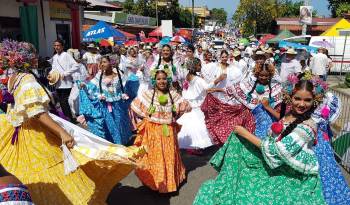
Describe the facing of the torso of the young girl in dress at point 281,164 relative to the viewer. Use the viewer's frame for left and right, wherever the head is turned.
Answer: facing the viewer and to the left of the viewer

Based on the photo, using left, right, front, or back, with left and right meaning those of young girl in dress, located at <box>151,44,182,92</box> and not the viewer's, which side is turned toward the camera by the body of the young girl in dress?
front

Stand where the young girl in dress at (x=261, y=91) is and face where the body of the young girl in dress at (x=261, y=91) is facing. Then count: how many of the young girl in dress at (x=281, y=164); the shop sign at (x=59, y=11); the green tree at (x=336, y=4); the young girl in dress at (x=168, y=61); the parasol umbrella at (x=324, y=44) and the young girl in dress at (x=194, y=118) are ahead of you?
1

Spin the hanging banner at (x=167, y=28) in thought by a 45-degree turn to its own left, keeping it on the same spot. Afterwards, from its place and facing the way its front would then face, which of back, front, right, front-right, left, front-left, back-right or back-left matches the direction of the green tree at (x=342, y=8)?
left

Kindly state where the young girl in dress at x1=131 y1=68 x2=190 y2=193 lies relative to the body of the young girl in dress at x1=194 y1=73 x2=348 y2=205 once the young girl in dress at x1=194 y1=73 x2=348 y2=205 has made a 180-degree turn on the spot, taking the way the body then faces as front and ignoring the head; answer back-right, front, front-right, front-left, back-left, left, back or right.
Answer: left

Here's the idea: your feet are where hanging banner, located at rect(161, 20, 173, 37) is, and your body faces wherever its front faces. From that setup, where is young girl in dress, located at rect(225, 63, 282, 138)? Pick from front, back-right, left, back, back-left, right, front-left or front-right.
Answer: front

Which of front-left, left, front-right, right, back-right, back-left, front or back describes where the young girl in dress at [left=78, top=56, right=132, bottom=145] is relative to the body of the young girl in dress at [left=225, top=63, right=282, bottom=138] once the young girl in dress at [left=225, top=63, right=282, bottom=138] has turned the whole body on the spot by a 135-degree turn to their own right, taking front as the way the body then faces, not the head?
front-left

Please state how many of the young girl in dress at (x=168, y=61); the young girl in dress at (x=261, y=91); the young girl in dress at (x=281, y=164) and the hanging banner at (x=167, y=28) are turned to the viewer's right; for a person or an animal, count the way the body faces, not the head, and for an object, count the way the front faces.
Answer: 0

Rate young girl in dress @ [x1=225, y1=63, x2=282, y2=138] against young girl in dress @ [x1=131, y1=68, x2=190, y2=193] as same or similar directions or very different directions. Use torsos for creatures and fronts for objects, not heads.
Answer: same or similar directions

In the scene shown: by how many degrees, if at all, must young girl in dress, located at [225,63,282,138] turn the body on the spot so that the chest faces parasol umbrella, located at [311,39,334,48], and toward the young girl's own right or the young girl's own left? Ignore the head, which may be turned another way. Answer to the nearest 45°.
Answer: approximately 180°

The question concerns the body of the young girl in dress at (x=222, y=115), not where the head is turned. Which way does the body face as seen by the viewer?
toward the camera
